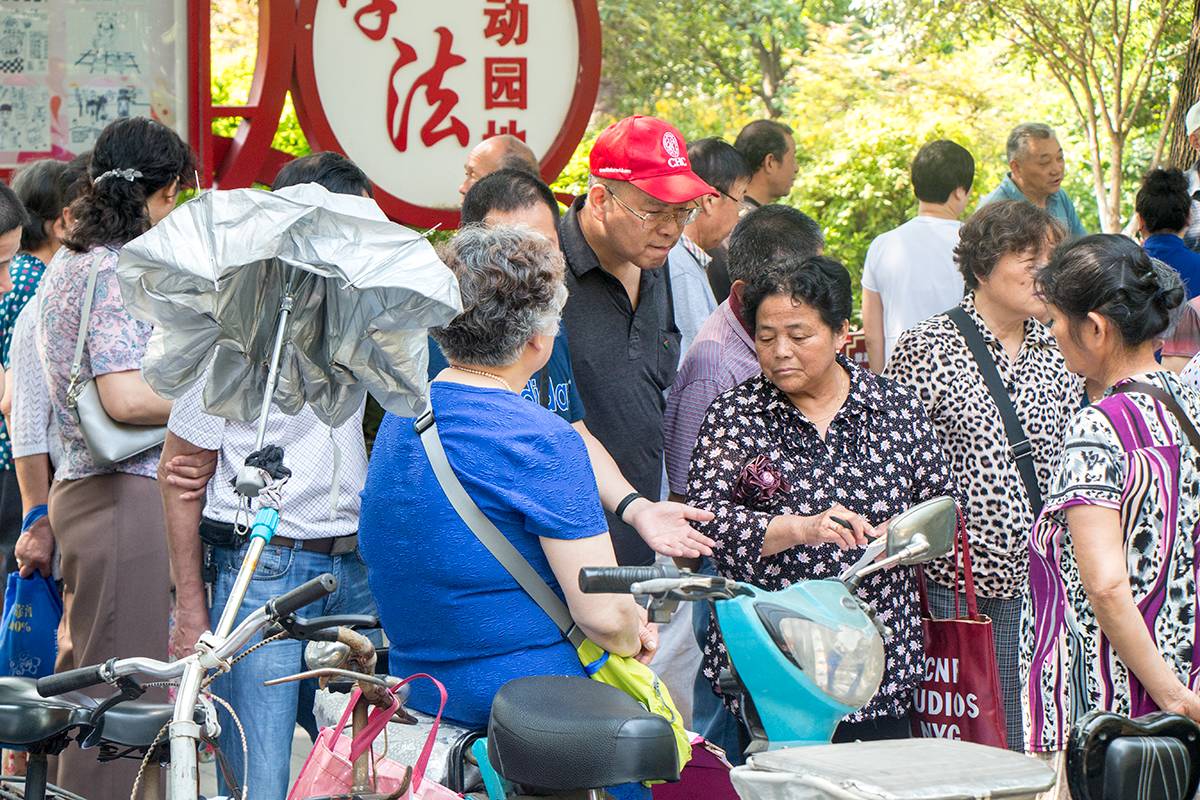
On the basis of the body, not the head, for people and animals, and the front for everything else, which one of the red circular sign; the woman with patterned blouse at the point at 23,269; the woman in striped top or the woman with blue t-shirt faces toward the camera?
the red circular sign

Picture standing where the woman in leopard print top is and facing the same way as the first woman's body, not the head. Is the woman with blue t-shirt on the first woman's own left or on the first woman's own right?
on the first woman's own right

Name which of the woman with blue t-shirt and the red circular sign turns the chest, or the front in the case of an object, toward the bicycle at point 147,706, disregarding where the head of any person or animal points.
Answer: the red circular sign

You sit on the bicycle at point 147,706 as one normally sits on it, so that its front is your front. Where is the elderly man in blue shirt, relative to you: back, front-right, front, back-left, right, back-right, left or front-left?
left

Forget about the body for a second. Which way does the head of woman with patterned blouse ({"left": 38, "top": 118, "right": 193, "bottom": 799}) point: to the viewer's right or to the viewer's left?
to the viewer's right

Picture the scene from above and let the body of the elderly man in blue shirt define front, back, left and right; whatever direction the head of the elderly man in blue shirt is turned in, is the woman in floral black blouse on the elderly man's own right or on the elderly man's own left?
on the elderly man's own right

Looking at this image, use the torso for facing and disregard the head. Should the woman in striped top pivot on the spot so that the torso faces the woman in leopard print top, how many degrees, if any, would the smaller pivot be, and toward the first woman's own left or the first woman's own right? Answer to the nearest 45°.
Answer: approximately 45° to the first woman's own right

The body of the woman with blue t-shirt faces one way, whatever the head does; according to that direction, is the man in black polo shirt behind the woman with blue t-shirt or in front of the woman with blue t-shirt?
in front

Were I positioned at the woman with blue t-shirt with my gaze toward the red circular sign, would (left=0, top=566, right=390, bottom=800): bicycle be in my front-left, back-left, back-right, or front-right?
back-left
